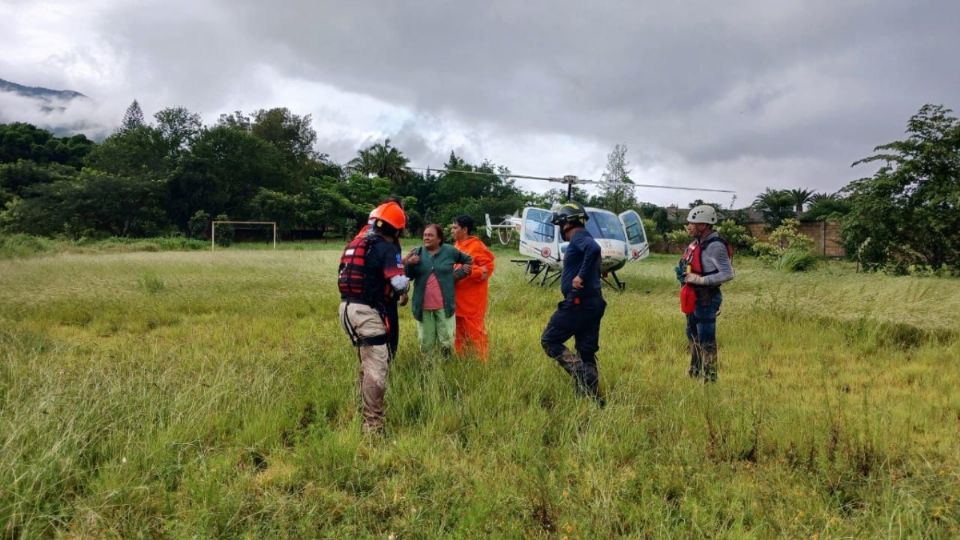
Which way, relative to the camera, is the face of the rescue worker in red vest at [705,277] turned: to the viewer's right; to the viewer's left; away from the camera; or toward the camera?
to the viewer's left

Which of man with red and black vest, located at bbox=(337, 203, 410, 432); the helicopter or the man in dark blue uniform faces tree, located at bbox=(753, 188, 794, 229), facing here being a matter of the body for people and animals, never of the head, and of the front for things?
the man with red and black vest

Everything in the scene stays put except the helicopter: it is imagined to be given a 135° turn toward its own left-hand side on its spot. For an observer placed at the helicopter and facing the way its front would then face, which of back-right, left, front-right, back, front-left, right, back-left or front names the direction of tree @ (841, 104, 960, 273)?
right

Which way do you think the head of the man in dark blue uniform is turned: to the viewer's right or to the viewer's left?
to the viewer's left

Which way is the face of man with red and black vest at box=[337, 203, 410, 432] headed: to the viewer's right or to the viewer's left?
to the viewer's right

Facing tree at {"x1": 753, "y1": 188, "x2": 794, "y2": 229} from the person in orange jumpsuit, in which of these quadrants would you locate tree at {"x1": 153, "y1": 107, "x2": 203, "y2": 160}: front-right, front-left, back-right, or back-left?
front-left

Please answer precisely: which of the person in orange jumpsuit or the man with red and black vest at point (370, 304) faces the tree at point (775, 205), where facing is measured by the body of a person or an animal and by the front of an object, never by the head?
the man with red and black vest

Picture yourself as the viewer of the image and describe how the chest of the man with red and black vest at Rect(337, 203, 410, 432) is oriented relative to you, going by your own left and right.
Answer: facing away from the viewer and to the right of the viewer

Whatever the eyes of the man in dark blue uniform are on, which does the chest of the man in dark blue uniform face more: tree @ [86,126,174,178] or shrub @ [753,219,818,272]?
the tree

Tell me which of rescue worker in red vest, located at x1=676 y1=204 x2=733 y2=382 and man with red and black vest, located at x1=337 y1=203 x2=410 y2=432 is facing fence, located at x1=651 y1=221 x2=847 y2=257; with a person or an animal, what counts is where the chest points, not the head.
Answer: the man with red and black vest

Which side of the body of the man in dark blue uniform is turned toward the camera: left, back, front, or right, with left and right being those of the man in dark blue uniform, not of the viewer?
left
